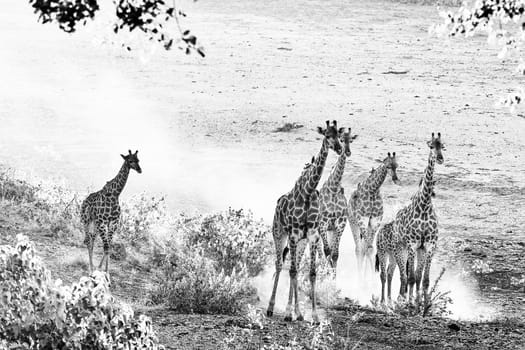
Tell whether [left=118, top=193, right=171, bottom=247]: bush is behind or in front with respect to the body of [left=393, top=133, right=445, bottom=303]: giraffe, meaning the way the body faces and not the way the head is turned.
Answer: behind

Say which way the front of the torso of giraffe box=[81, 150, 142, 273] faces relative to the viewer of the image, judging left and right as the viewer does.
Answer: facing the viewer and to the right of the viewer

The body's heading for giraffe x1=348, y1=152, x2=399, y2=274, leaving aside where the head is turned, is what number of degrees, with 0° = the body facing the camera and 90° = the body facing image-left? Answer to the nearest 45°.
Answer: approximately 315°

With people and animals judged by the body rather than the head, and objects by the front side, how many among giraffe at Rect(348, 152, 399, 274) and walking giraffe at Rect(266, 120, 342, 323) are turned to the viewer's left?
0

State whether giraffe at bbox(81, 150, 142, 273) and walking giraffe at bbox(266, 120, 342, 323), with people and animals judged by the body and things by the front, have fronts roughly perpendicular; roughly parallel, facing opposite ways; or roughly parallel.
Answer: roughly parallel

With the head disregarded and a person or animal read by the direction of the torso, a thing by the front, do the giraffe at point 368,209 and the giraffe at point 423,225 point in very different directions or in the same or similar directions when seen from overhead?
same or similar directions

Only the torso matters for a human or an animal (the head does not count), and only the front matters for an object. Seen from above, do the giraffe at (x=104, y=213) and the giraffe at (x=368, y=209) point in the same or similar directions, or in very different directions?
same or similar directions

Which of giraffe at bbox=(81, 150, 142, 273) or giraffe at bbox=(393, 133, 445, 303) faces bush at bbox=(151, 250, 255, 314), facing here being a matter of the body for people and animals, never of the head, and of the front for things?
giraffe at bbox=(81, 150, 142, 273)

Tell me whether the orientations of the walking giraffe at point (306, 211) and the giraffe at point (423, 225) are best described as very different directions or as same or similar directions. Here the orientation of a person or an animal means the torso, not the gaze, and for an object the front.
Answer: same or similar directions

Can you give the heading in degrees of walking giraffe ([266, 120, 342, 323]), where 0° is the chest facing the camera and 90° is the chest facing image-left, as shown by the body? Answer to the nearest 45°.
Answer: approximately 315°

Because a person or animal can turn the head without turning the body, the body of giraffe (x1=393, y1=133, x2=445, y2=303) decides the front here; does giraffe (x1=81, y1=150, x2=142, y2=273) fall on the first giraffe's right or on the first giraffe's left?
on the first giraffe's right

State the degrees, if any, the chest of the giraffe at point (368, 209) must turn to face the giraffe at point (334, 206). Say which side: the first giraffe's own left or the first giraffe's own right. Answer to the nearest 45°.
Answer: approximately 90° to the first giraffe's own right

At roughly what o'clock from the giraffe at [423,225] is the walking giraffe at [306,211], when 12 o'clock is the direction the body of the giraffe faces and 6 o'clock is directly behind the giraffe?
The walking giraffe is roughly at 3 o'clock from the giraffe.

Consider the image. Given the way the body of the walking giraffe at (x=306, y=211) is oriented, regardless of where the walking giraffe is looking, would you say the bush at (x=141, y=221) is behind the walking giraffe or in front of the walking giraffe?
behind

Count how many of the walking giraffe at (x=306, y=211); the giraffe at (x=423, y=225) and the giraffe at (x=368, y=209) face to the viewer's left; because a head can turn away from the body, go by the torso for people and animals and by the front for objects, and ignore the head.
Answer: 0
